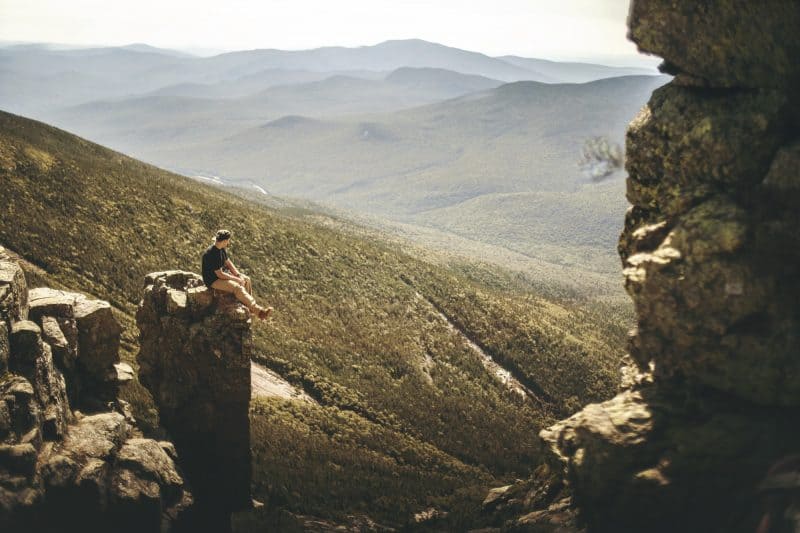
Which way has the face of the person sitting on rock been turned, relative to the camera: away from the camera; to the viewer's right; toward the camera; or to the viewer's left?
to the viewer's right

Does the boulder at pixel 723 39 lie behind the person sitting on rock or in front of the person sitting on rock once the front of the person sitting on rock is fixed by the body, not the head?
in front

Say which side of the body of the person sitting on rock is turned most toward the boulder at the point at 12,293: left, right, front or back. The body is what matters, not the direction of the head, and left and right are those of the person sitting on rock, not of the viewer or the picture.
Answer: back

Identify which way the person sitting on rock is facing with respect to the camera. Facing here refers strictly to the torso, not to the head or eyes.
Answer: to the viewer's right
